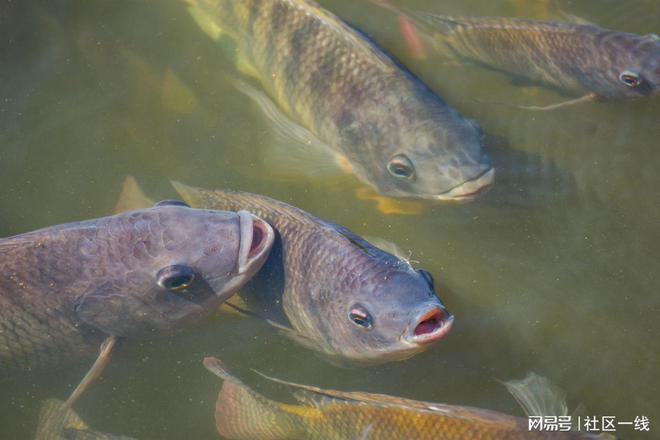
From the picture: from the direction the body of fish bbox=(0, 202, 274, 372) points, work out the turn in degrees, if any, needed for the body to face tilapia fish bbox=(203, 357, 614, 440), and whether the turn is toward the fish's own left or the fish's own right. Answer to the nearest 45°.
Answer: approximately 45° to the fish's own right

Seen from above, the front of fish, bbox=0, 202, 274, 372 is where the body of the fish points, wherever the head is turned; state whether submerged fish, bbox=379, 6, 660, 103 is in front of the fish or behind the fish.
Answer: in front

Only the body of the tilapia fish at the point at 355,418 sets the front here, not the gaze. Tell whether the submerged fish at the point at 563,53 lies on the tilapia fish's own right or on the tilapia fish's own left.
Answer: on the tilapia fish's own left

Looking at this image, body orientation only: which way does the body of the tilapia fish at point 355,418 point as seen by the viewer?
to the viewer's right

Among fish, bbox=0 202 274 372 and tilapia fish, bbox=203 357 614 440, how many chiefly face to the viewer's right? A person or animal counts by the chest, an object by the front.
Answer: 2

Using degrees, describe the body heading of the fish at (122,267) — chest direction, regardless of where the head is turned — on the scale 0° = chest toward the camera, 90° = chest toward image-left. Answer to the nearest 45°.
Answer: approximately 270°

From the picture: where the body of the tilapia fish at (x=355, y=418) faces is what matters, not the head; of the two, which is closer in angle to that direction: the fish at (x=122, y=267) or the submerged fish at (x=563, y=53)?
the submerged fish

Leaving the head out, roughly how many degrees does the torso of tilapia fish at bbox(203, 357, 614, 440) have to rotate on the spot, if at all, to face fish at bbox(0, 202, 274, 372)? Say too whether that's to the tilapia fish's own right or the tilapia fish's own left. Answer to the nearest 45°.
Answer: approximately 180°
